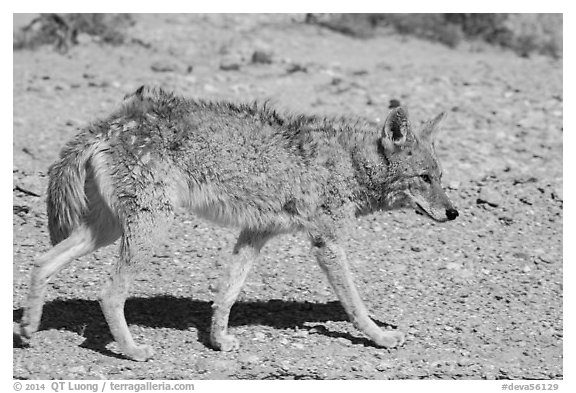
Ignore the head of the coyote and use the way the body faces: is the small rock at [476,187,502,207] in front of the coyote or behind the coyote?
in front

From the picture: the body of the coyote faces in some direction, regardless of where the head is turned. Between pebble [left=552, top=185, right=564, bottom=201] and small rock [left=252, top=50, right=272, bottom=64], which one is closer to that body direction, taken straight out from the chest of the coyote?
the pebble

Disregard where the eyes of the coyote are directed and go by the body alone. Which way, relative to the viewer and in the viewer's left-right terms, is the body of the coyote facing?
facing to the right of the viewer

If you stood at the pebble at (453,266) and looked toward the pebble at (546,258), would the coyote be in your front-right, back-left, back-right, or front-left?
back-right

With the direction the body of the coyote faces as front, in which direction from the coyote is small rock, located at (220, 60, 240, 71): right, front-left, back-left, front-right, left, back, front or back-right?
left

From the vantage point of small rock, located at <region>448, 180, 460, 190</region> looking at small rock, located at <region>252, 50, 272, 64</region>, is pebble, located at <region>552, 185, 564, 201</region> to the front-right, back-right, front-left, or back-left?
back-right

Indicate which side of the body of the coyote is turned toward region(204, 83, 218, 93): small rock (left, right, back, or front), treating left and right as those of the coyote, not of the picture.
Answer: left

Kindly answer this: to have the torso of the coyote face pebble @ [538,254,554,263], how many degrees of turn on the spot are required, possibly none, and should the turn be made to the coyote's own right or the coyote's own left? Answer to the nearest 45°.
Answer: approximately 45° to the coyote's own left

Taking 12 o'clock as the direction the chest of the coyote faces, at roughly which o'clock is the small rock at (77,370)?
The small rock is roughly at 5 o'clock from the coyote.

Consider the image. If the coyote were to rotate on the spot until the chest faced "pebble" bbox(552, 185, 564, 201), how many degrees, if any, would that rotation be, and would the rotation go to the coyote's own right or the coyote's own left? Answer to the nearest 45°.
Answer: approximately 45° to the coyote's own left

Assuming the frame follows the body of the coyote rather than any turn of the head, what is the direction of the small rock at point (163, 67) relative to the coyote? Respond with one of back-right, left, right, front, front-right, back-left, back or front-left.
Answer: left
